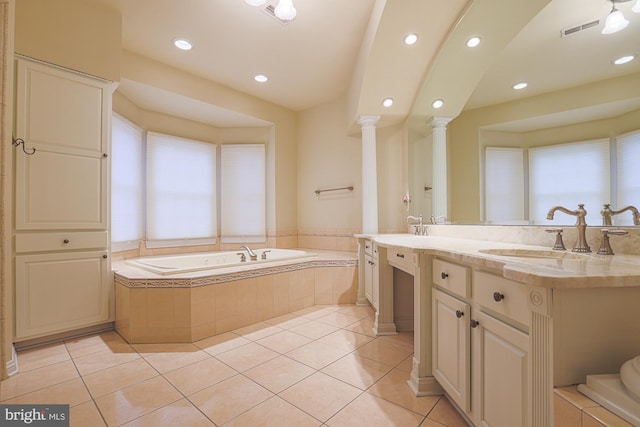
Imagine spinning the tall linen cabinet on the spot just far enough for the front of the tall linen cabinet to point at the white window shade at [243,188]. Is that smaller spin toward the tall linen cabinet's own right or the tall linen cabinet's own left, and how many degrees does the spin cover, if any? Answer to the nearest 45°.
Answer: approximately 90° to the tall linen cabinet's own left

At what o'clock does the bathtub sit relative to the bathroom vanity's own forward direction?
The bathtub is roughly at 2 o'clock from the bathroom vanity.

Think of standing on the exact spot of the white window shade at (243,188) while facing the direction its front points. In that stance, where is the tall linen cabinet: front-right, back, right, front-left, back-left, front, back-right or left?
front-right

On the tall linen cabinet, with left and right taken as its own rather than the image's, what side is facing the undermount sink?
front

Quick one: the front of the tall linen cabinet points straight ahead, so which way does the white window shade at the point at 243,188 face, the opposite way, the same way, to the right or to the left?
to the right

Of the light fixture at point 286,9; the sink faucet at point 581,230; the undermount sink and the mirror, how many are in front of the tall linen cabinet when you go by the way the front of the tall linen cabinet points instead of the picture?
4

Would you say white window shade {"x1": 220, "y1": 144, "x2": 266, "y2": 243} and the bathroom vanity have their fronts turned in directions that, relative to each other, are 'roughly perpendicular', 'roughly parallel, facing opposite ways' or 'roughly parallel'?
roughly perpendicular

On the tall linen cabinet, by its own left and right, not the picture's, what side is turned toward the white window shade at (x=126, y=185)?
left

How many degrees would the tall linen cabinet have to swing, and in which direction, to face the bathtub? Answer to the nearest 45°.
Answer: approximately 45° to its left

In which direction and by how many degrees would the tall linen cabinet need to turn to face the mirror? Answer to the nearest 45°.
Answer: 0° — it already faces it

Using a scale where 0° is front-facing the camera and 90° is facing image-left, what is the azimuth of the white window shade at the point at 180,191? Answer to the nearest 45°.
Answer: approximately 315°

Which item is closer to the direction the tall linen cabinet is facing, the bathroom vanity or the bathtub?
the bathroom vanity

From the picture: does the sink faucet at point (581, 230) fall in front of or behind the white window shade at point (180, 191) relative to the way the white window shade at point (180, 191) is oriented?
in front

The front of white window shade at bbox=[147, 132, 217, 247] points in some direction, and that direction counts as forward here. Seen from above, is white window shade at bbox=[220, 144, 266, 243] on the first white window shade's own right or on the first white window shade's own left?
on the first white window shade's own left

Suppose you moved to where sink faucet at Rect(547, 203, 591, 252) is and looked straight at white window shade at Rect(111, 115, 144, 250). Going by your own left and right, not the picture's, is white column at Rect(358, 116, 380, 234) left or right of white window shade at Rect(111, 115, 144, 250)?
right
